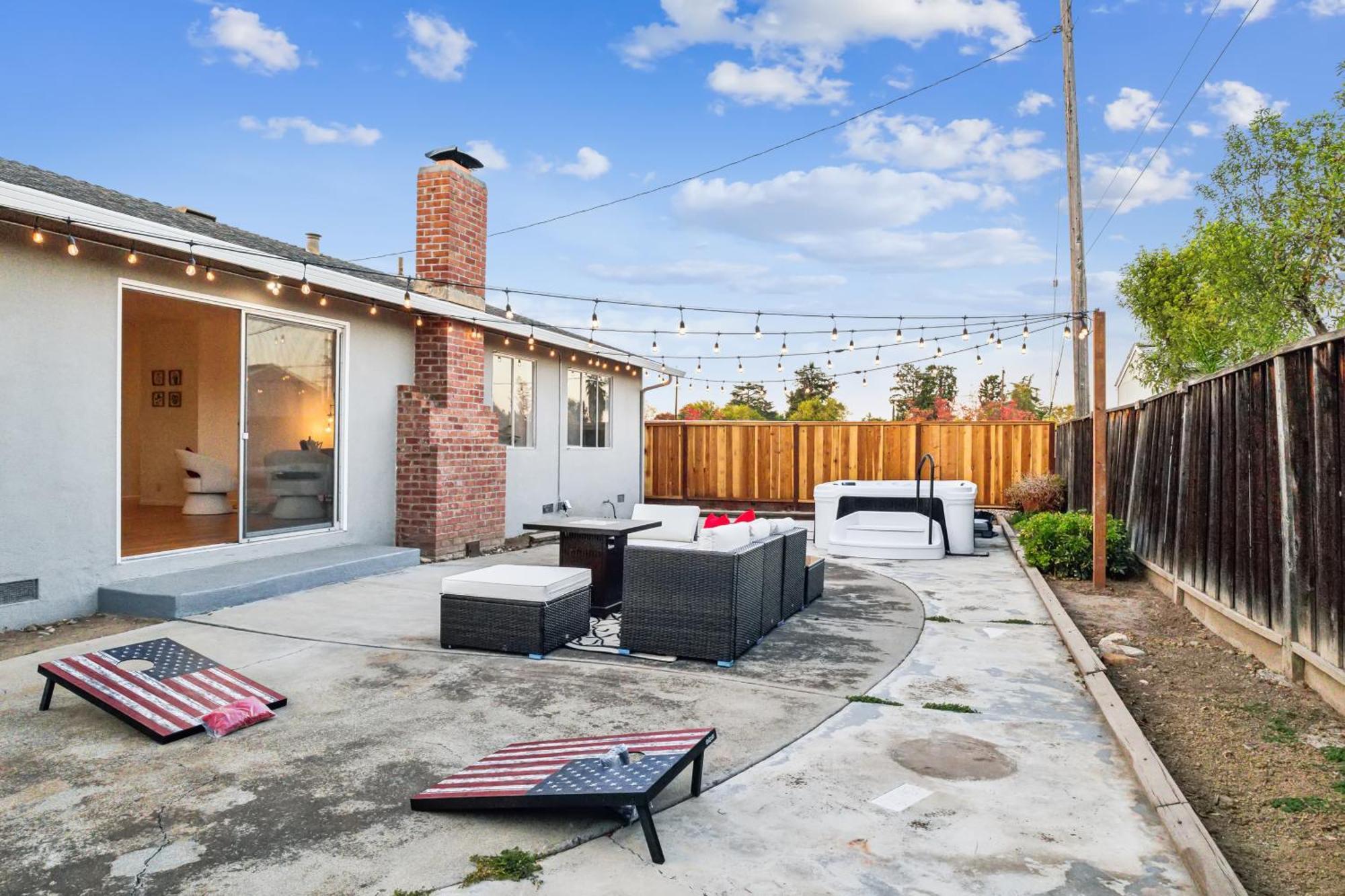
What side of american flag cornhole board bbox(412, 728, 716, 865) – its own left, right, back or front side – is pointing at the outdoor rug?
right

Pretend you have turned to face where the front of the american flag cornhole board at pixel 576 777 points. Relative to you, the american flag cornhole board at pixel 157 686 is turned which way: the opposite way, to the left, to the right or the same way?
the opposite way

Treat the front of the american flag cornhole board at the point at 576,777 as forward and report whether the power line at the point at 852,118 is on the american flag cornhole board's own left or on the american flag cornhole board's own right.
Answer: on the american flag cornhole board's own right

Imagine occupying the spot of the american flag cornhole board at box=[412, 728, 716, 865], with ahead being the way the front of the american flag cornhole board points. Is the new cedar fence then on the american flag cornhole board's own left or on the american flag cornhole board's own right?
on the american flag cornhole board's own right

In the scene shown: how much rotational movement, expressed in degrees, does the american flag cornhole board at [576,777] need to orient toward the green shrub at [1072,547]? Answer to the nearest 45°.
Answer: approximately 135° to its right

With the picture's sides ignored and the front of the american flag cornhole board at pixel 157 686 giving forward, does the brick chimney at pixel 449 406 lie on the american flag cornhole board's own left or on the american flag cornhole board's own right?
on the american flag cornhole board's own left

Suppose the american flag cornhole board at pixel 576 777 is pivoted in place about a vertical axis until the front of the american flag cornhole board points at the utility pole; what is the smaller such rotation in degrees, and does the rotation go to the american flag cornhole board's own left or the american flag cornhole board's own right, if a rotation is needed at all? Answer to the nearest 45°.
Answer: approximately 135° to the american flag cornhole board's own right

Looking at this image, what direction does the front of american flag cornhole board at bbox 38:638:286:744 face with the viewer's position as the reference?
facing the viewer and to the right of the viewer

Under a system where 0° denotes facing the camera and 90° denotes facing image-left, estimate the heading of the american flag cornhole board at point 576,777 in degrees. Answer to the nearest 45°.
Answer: approximately 90°

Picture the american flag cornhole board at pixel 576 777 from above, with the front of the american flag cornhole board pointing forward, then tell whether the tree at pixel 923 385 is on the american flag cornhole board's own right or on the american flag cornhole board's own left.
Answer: on the american flag cornhole board's own right

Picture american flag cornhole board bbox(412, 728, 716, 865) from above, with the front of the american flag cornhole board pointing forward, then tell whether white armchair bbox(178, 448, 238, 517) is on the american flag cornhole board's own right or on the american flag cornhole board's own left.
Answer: on the american flag cornhole board's own right

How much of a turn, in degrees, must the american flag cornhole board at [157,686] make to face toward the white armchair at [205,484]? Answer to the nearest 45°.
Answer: approximately 135° to its left

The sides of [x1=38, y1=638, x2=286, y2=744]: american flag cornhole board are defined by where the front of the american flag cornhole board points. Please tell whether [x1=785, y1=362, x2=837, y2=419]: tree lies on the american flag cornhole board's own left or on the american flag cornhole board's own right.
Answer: on the american flag cornhole board's own left

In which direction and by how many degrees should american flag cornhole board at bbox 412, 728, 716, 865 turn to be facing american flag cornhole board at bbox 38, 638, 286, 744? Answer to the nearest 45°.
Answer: approximately 45° to its right

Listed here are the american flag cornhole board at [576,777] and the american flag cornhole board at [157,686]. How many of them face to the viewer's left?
1
